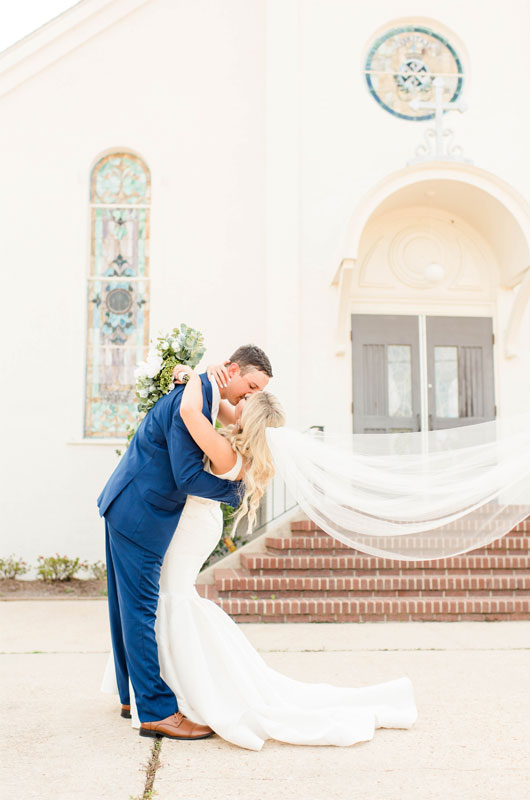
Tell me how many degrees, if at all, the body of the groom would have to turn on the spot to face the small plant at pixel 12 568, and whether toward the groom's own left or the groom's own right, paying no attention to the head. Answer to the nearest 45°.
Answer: approximately 90° to the groom's own left

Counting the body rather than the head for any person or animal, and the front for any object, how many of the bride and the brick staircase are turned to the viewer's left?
1

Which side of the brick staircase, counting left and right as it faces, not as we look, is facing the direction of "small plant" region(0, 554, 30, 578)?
right

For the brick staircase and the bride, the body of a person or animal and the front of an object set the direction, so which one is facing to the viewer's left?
the bride

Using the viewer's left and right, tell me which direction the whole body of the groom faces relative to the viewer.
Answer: facing to the right of the viewer

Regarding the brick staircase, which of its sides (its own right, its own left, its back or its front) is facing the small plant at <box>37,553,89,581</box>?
right

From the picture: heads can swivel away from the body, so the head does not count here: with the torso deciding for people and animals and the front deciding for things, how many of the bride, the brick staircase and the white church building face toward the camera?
2

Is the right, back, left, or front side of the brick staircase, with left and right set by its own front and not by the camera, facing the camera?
front

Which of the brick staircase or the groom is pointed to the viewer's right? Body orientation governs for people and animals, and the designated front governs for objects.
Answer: the groom

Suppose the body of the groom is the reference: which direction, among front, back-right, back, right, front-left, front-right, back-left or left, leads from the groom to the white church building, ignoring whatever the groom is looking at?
left

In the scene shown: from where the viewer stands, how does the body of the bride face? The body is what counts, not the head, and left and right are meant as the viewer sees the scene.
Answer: facing to the left of the viewer

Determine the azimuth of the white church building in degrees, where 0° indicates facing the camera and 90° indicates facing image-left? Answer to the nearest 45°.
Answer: approximately 0°

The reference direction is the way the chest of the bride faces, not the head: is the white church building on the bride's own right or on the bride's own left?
on the bride's own right
